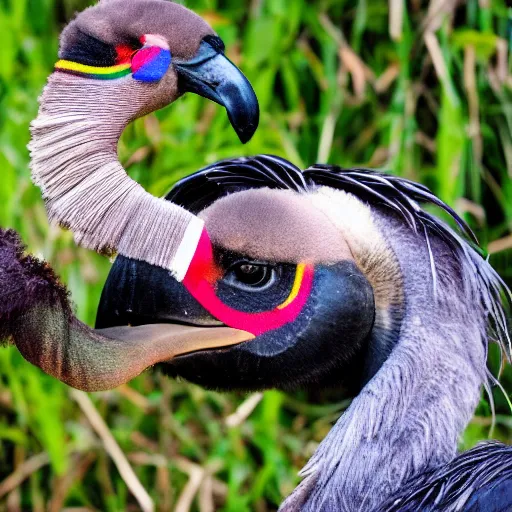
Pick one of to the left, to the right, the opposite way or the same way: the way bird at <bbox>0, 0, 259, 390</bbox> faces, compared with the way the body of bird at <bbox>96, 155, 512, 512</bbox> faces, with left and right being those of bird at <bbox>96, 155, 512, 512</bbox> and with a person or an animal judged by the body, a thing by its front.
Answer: the opposite way

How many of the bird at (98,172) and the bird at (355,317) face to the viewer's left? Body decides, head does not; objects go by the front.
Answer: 1

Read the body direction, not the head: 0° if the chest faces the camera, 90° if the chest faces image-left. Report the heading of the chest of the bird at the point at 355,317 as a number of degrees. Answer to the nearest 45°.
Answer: approximately 90°
